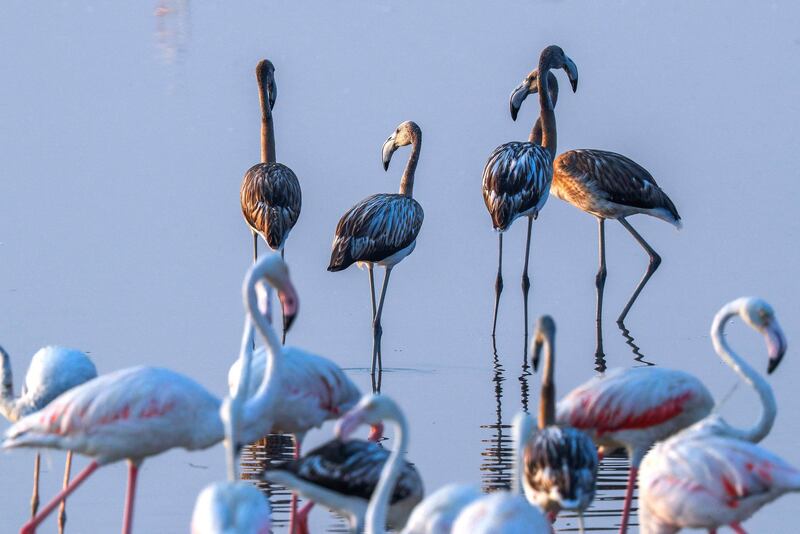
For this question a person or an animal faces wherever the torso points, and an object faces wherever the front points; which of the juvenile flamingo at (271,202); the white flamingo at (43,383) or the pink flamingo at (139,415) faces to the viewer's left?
the white flamingo

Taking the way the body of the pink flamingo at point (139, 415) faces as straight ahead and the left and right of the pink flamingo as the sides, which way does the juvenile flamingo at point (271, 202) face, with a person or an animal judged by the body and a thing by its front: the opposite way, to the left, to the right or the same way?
to the left

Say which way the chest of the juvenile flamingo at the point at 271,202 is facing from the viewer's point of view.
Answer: away from the camera

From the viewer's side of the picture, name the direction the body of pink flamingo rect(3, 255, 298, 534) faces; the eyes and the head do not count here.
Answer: to the viewer's right

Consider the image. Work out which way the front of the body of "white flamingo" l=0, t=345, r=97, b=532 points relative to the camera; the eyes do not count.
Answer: to the viewer's left

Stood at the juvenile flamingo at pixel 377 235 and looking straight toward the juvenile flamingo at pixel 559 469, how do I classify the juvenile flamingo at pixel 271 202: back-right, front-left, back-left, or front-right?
back-right

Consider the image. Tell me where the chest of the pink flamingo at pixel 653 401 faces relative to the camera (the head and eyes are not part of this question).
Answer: to the viewer's right
